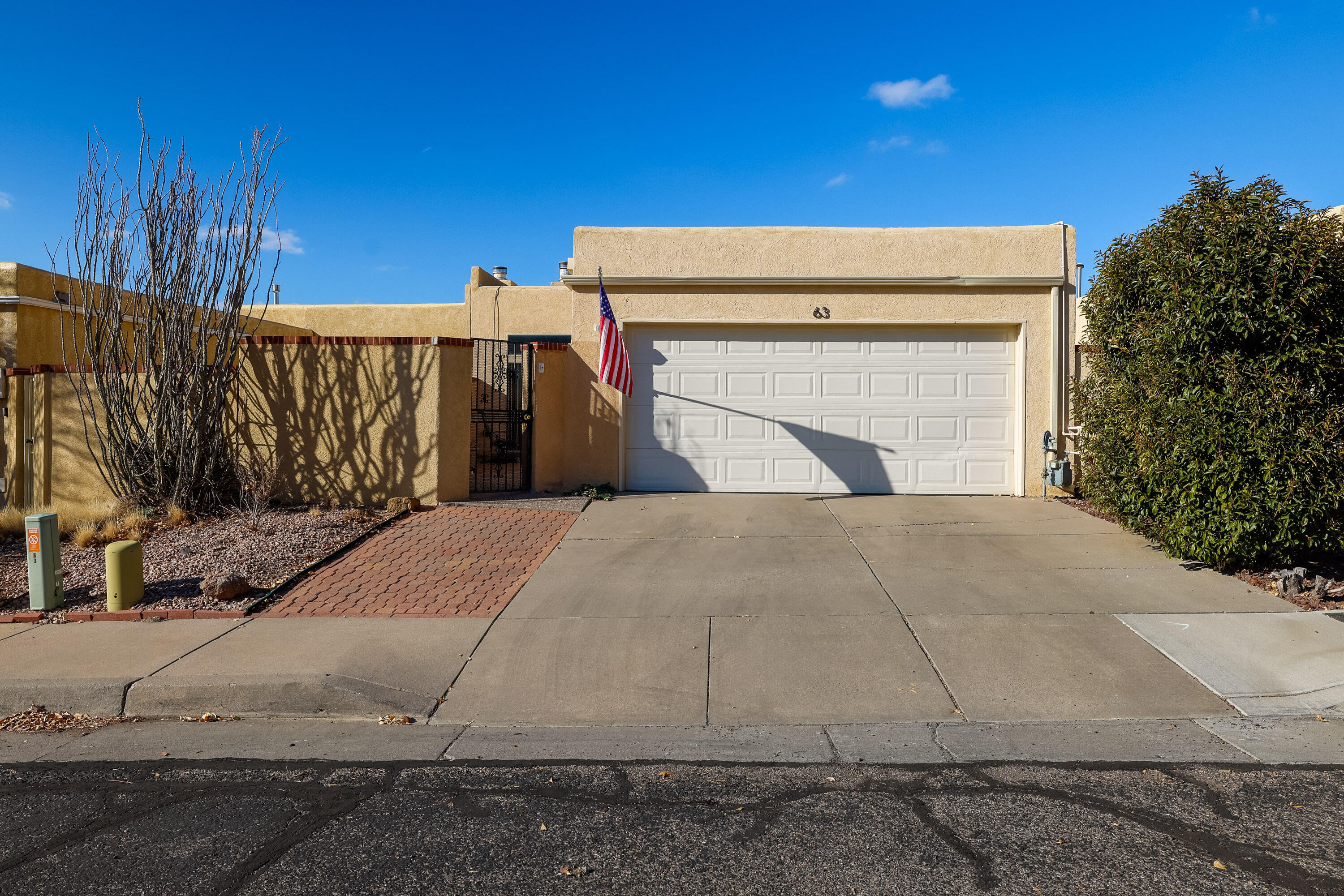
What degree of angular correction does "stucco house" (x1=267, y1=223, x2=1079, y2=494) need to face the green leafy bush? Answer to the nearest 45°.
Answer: approximately 45° to its left

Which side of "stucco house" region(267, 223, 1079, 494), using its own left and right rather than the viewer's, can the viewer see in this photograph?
front

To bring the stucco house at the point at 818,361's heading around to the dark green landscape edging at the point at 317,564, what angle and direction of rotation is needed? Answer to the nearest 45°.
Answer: approximately 45° to its right

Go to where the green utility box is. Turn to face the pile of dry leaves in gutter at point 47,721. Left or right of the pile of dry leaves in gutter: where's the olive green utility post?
left

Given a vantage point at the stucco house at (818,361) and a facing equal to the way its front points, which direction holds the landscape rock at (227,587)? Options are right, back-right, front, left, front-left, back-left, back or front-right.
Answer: front-right

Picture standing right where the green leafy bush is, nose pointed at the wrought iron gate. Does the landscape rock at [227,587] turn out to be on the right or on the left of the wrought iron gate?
left

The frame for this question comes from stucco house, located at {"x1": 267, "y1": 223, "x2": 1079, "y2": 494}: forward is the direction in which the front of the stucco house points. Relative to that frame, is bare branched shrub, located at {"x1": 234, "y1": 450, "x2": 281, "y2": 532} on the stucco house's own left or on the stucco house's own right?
on the stucco house's own right
